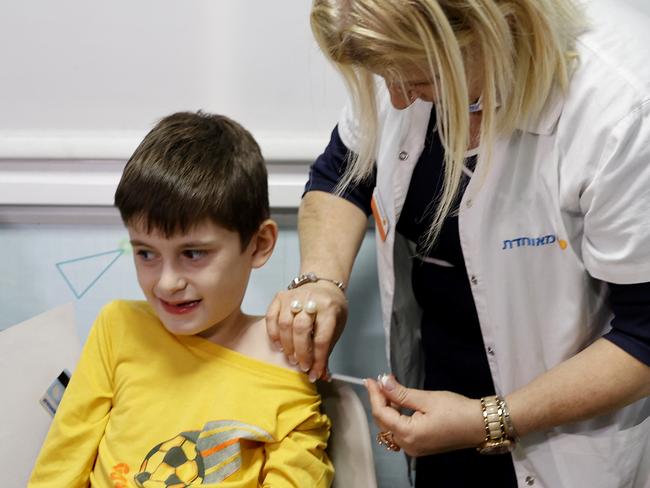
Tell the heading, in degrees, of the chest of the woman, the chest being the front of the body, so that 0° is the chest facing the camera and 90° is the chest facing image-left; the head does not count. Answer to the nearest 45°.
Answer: approximately 45°

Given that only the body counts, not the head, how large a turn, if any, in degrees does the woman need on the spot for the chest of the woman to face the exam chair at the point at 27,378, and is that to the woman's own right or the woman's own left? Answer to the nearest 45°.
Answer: approximately 45° to the woman's own right
